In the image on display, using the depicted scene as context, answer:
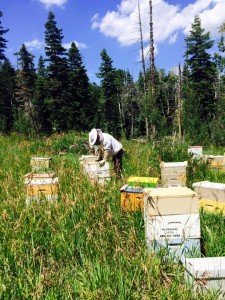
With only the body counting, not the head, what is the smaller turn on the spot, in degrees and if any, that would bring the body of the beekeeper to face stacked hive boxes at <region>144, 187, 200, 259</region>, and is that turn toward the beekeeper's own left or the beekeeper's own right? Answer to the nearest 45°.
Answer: approximately 90° to the beekeeper's own left

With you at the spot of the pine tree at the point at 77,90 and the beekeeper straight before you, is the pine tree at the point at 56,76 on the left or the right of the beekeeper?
right

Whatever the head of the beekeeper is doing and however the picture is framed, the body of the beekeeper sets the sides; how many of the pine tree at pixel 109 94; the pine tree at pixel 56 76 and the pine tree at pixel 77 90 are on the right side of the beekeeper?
3

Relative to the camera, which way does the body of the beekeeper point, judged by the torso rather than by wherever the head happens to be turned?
to the viewer's left

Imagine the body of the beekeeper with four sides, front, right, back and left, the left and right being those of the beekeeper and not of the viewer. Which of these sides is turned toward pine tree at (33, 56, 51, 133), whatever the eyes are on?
right

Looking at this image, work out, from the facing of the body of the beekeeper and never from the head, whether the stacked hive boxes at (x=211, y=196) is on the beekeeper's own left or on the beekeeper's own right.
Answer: on the beekeeper's own left

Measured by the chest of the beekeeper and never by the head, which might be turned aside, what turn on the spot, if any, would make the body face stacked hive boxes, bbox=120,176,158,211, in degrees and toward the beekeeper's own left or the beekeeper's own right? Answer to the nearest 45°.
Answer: approximately 90° to the beekeeper's own left

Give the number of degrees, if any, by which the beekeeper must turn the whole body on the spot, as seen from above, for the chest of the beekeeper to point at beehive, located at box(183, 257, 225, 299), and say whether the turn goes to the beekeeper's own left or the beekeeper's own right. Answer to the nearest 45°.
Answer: approximately 90° to the beekeeper's own left

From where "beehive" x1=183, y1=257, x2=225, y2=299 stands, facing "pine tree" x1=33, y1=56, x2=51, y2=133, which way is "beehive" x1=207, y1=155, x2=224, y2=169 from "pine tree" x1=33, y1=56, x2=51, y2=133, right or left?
right
